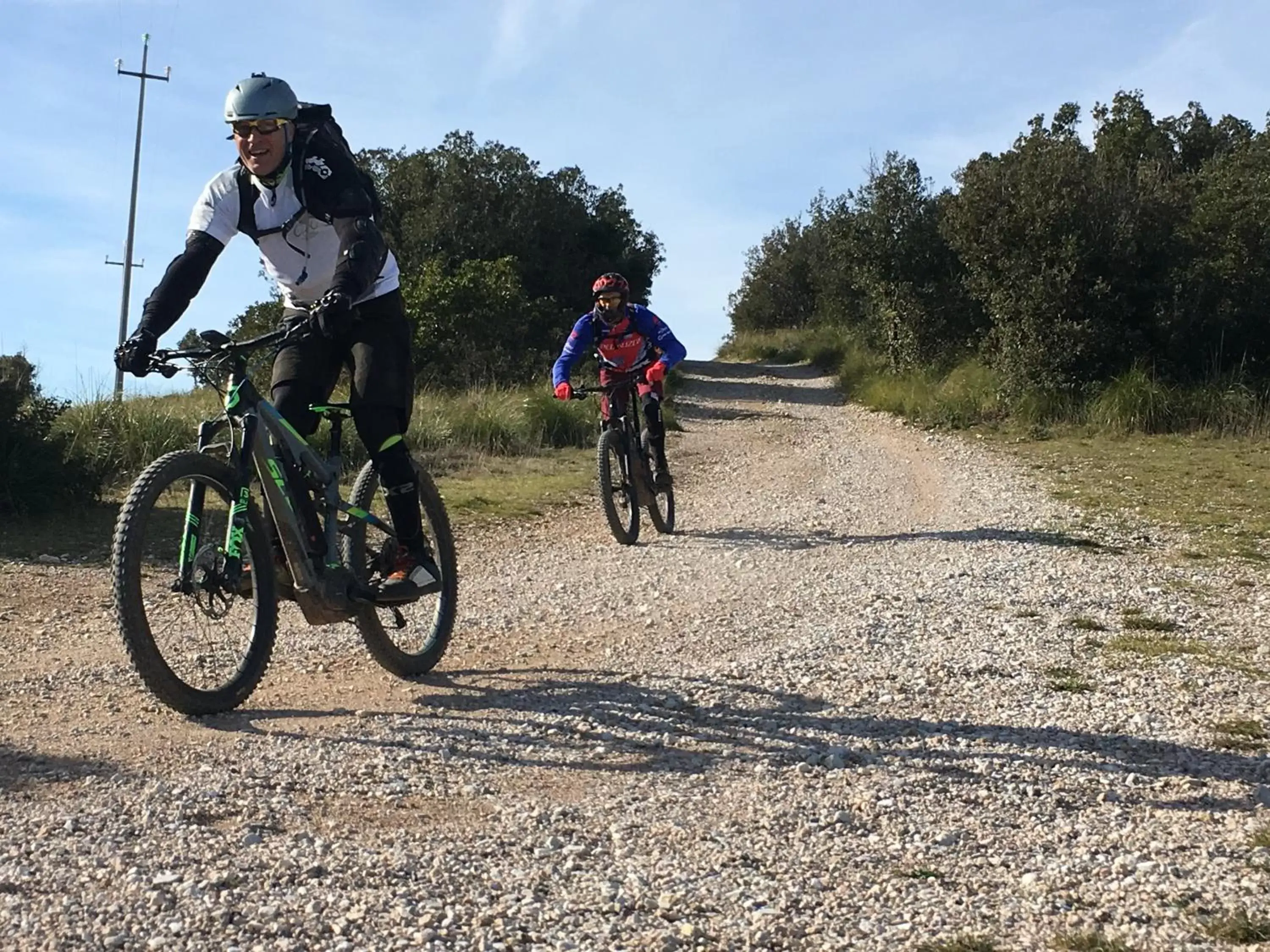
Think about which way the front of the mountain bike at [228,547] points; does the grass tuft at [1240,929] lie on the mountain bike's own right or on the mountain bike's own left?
on the mountain bike's own left

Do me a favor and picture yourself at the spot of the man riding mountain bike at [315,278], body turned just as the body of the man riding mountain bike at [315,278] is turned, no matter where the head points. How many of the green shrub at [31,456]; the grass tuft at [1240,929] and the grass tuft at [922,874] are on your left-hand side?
2

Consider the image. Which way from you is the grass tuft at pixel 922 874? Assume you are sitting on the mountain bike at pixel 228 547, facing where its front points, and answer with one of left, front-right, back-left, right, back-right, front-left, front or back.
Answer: left

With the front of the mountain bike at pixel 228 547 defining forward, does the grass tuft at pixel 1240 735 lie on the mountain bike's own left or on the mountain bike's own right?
on the mountain bike's own left

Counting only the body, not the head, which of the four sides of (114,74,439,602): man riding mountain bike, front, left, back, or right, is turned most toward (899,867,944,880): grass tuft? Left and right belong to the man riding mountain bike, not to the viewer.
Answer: left

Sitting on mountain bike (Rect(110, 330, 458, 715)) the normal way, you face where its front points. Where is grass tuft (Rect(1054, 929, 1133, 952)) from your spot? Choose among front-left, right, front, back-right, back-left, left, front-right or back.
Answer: left

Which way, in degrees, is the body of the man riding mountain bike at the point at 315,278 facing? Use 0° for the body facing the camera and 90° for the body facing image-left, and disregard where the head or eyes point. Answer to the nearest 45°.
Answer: approximately 45°
